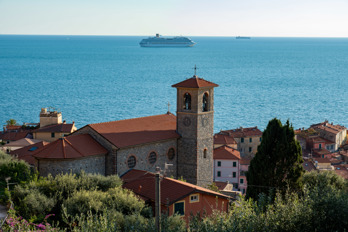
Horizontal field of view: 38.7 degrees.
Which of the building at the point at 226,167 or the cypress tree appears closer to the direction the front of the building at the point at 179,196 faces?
the cypress tree

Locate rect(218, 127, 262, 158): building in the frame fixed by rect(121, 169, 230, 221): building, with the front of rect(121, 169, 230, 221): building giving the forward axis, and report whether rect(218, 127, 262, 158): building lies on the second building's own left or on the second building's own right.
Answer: on the second building's own left

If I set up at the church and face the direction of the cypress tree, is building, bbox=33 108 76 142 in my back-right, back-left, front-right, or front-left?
back-left

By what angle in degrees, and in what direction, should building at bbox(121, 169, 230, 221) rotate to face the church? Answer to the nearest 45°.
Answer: approximately 135° to its left

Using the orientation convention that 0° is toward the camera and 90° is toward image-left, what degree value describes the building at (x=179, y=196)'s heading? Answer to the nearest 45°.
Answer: approximately 315°

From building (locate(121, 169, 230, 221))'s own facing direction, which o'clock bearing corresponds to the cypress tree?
The cypress tree is roughly at 10 o'clock from the building.
